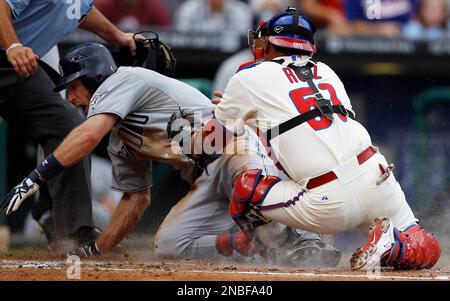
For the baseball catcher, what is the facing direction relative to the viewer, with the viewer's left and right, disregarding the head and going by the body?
facing away from the viewer and to the left of the viewer
